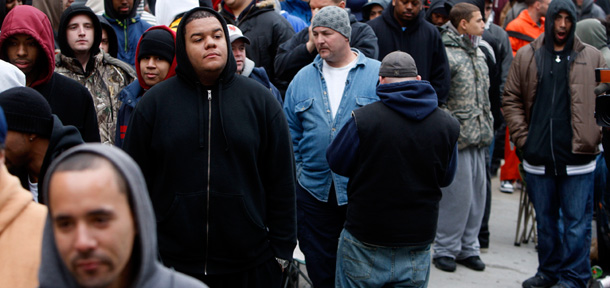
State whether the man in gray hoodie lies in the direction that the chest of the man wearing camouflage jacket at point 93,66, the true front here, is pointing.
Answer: yes

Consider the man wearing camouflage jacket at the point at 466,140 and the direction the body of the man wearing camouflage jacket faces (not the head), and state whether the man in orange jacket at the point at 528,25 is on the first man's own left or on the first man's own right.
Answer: on the first man's own left

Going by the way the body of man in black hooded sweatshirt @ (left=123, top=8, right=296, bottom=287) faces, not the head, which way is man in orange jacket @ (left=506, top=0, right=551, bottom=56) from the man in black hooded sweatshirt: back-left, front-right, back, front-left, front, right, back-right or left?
back-left

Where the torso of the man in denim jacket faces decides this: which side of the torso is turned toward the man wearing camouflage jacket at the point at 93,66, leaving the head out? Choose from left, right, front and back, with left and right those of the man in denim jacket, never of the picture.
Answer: right

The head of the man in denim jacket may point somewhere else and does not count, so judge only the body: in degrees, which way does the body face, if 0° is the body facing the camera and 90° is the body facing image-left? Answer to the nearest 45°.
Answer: approximately 0°

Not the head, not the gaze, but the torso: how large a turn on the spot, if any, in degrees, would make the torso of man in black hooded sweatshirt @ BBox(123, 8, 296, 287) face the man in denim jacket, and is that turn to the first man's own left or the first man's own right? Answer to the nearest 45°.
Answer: approximately 135° to the first man's own left

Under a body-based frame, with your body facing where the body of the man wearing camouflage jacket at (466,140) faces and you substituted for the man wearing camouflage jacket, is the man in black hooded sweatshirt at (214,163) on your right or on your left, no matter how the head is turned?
on your right
